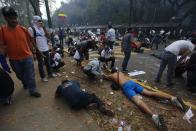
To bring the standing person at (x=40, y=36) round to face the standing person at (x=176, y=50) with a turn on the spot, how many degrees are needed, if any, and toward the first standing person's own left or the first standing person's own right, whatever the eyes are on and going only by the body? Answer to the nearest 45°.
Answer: approximately 45° to the first standing person's own left

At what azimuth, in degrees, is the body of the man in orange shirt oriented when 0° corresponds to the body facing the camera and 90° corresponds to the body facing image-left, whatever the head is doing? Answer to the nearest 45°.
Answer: approximately 315°

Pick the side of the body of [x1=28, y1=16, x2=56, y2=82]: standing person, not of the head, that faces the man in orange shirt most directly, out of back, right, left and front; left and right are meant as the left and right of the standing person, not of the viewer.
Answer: right

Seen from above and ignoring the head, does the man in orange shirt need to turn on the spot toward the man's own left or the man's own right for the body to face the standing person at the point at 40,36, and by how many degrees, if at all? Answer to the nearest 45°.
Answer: approximately 90° to the man's own left

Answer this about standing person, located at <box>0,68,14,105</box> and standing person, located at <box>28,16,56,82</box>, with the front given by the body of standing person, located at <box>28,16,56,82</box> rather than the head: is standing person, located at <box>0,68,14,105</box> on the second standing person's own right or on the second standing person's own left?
on the second standing person's own right
